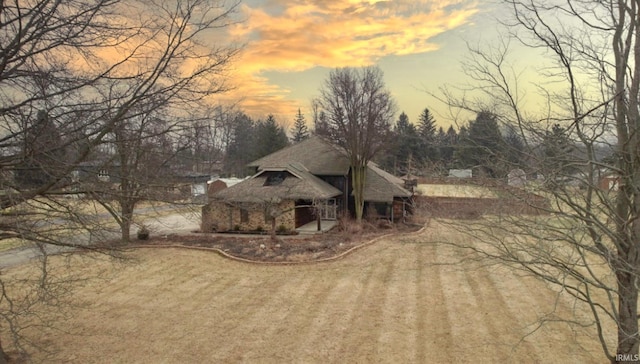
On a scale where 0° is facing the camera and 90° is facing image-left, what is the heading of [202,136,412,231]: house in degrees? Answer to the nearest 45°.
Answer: approximately 0°
